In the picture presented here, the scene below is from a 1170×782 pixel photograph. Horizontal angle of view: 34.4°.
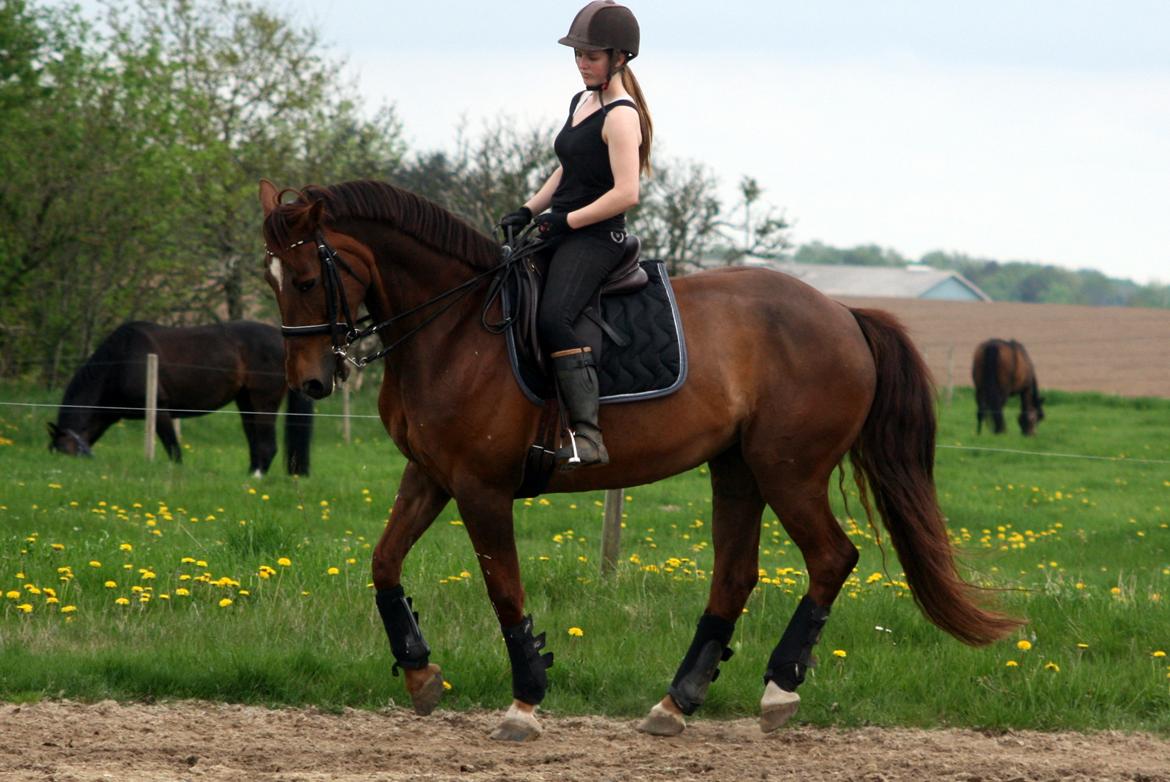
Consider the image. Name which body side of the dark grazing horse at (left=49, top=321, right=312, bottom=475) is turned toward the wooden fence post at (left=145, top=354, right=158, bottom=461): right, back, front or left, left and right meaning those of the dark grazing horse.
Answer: left

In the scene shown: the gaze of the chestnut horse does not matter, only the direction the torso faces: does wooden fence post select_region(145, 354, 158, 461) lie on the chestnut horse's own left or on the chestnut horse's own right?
on the chestnut horse's own right

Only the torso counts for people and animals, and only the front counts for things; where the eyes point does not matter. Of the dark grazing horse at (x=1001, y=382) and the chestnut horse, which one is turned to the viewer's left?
the chestnut horse

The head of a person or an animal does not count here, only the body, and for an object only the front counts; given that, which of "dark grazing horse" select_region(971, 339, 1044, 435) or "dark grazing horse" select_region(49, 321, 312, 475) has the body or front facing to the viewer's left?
"dark grazing horse" select_region(49, 321, 312, 475)

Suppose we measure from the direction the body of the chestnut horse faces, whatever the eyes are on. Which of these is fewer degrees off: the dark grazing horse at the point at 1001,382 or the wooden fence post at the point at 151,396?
the wooden fence post

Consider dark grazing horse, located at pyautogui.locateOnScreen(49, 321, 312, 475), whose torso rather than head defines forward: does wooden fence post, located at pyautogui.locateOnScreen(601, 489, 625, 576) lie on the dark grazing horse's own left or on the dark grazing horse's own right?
on the dark grazing horse's own left

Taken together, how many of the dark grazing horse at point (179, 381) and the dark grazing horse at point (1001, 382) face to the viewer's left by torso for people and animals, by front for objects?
1

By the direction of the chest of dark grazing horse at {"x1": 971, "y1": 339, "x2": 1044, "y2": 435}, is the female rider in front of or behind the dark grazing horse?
behind

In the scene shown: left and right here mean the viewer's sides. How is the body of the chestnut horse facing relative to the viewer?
facing to the left of the viewer

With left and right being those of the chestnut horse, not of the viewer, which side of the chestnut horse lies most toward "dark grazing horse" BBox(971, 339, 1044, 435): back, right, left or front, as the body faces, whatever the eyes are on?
right

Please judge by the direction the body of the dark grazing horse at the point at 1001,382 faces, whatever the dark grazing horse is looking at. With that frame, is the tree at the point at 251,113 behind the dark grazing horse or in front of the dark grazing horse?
behind

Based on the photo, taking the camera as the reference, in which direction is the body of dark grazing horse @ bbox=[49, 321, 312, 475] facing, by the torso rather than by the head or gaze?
to the viewer's left

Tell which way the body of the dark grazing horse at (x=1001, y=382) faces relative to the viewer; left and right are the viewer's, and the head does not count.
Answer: facing away from the viewer and to the right of the viewer

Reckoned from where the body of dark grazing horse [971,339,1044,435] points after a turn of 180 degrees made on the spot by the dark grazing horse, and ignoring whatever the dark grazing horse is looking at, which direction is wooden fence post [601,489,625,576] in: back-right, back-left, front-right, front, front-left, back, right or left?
front-left

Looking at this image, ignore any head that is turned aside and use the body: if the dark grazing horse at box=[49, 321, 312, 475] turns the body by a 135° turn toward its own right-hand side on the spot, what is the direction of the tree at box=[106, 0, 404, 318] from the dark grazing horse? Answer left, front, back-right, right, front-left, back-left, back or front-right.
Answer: front-left
